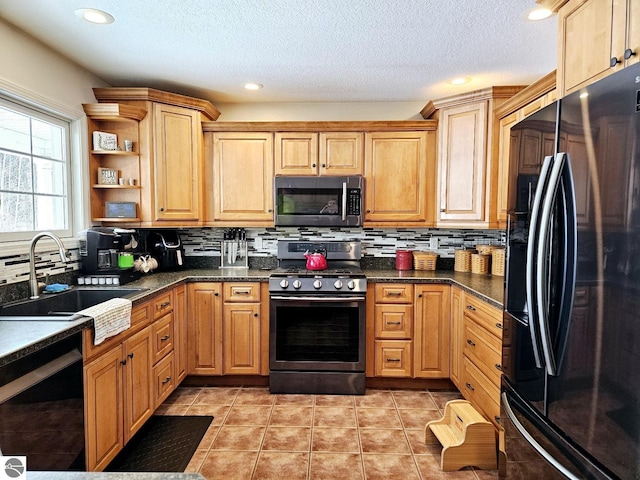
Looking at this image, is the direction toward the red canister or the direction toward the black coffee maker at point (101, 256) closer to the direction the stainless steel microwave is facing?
the black coffee maker

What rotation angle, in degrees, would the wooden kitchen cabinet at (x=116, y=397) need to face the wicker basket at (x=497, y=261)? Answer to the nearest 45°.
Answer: approximately 45° to its left

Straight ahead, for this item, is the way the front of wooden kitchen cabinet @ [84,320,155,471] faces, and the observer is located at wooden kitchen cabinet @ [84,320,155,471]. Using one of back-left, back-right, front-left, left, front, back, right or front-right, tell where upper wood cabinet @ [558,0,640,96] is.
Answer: front

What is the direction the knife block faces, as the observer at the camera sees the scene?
facing the viewer

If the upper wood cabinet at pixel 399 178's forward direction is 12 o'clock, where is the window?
The window is roughly at 2 o'clock from the upper wood cabinet.

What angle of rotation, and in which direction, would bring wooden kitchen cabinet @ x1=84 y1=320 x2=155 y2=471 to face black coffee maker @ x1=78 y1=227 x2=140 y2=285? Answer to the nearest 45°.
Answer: approximately 135° to its left

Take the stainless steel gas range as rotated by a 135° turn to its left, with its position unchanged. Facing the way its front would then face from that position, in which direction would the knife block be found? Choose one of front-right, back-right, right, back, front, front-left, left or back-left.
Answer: left

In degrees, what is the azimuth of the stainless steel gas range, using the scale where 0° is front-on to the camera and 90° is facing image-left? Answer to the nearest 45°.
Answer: approximately 0°

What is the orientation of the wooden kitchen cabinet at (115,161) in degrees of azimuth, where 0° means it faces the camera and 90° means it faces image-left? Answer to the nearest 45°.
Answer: approximately 315°

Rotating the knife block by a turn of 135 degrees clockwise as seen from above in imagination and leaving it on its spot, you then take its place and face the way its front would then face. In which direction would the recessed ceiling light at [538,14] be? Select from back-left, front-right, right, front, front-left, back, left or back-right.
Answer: back

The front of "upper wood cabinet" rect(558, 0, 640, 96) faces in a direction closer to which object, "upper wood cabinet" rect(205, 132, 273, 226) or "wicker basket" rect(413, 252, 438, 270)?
the upper wood cabinet

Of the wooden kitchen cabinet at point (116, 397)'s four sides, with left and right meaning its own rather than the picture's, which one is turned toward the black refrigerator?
front
